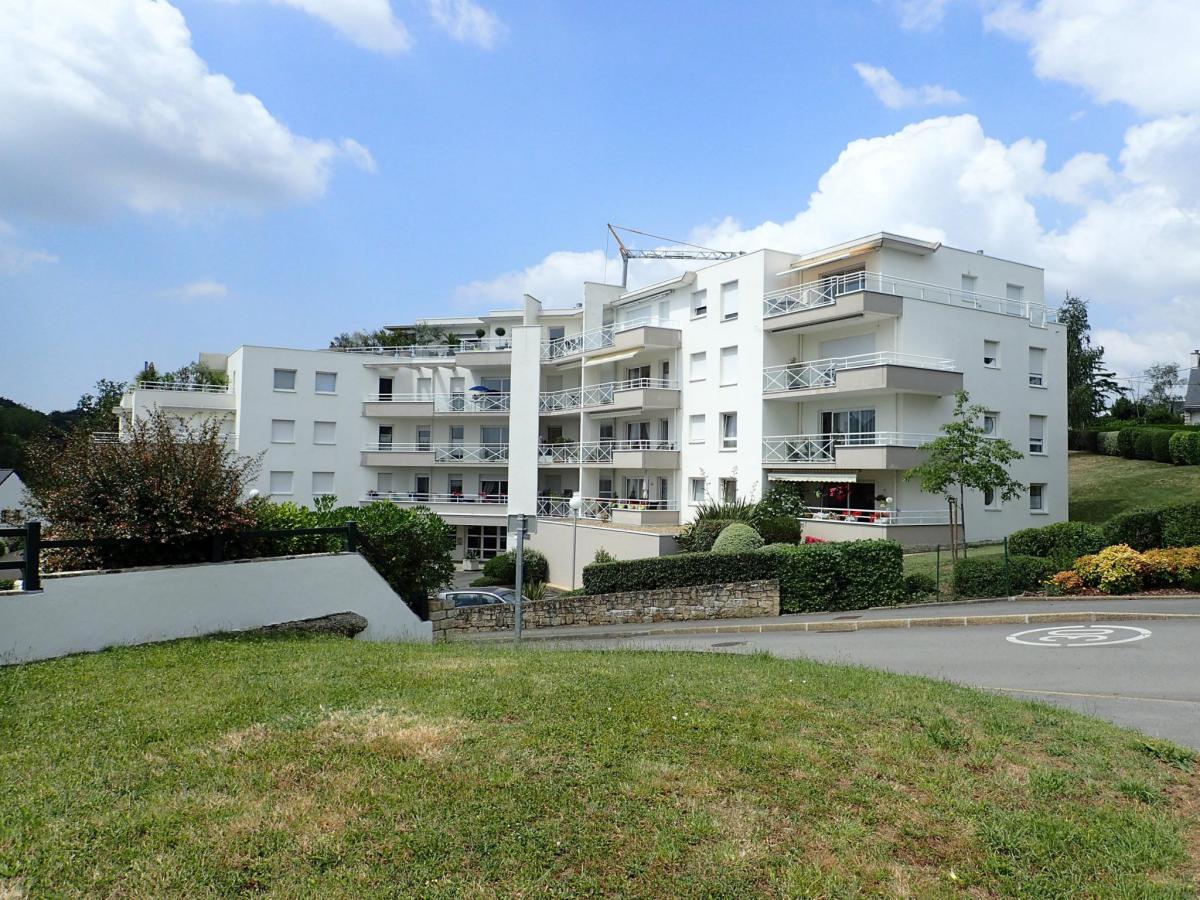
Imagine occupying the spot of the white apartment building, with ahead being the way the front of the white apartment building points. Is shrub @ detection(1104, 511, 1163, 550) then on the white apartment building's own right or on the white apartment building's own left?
on the white apartment building's own left

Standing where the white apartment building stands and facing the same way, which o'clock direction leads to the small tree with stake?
The small tree with stake is roughly at 10 o'clock from the white apartment building.

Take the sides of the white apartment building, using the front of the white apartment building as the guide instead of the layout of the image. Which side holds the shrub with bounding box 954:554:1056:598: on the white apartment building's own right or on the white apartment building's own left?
on the white apartment building's own left

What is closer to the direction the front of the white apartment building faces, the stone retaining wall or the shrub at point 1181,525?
the stone retaining wall

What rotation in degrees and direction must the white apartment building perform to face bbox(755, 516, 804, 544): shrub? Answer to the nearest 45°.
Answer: approximately 45° to its left

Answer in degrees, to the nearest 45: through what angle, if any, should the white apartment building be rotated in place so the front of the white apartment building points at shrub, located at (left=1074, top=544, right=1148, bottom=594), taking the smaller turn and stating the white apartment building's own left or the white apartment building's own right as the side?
approximately 45° to the white apartment building's own left

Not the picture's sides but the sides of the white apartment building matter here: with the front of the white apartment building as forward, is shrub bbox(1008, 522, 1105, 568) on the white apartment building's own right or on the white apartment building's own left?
on the white apartment building's own left

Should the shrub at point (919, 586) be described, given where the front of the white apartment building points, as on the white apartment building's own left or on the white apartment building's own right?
on the white apartment building's own left

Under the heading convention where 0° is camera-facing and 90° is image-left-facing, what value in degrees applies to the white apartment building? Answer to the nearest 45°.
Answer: approximately 45°

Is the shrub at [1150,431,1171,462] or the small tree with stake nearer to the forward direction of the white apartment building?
the small tree with stake
